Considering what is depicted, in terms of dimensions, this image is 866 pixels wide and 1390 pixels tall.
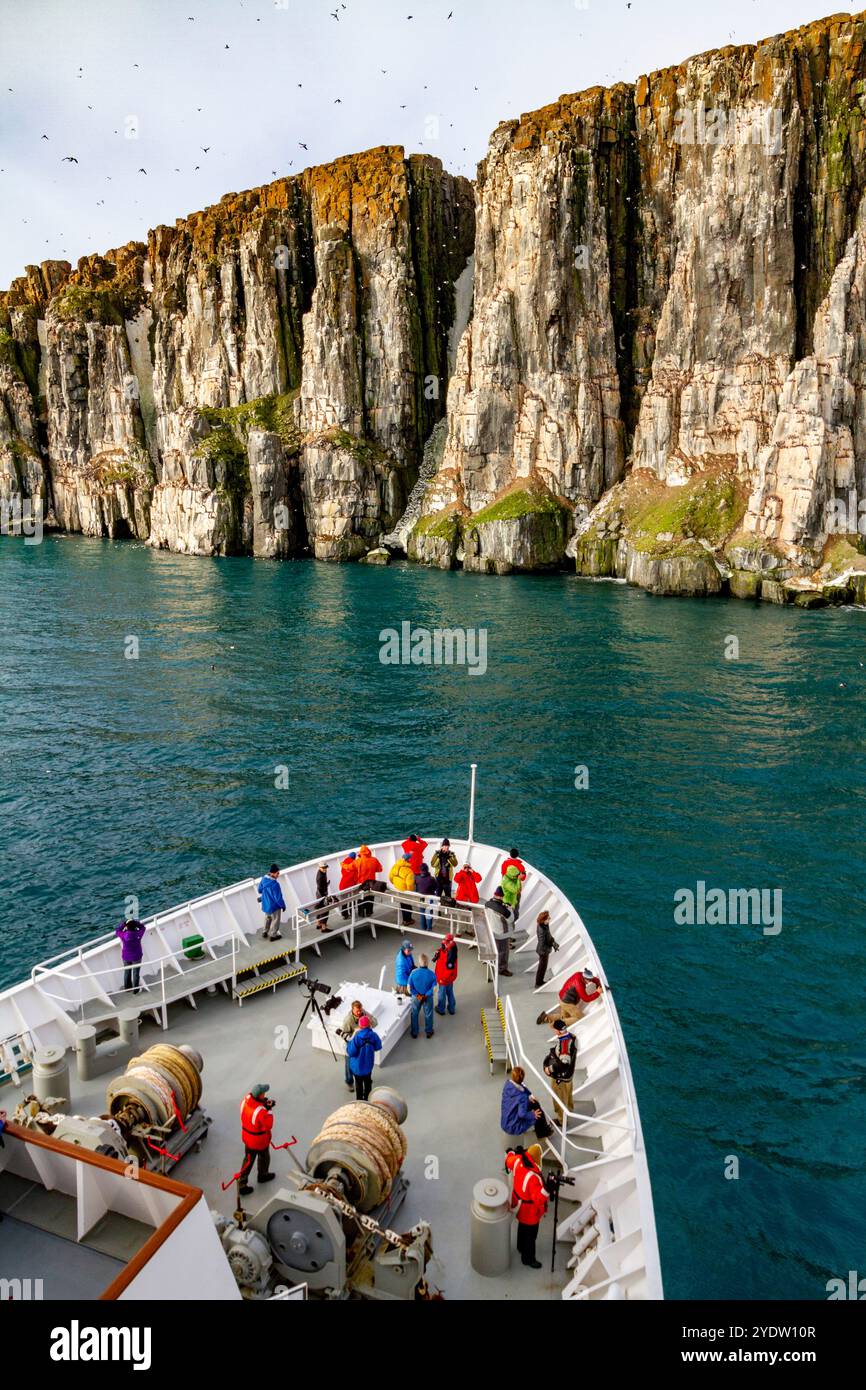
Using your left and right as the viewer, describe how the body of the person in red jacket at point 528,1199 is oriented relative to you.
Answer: facing away from the viewer and to the right of the viewer

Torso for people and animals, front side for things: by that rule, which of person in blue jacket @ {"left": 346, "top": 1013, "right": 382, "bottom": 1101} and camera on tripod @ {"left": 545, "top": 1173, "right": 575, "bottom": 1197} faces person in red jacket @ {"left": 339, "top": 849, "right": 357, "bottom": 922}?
the person in blue jacket

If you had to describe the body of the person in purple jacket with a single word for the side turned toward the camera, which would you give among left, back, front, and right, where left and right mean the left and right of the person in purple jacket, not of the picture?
back

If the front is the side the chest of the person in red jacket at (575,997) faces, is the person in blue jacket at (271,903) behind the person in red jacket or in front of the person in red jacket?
behind

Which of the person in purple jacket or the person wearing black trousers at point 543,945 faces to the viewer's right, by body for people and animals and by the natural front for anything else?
the person wearing black trousers

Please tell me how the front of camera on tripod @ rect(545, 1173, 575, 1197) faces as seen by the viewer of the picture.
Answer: facing to the right of the viewer

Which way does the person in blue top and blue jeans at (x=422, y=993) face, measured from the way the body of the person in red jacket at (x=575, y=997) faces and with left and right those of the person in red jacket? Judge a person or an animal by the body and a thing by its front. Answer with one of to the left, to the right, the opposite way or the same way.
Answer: to the left

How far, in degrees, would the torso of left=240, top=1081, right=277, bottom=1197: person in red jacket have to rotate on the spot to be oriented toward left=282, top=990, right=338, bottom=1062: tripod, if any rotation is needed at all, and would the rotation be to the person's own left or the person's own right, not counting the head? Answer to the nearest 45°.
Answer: approximately 45° to the person's own left

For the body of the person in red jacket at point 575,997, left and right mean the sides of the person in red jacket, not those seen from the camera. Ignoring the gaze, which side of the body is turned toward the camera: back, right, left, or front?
right

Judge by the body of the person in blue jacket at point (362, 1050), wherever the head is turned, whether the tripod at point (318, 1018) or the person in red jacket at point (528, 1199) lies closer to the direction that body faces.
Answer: the tripod

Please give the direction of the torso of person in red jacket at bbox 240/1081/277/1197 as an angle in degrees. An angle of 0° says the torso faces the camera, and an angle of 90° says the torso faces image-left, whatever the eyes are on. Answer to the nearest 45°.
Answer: approximately 225°

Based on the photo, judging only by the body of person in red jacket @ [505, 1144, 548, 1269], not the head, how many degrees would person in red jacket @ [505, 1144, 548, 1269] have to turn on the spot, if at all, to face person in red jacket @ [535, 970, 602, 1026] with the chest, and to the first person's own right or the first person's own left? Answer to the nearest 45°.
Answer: approximately 45° to the first person's own left
